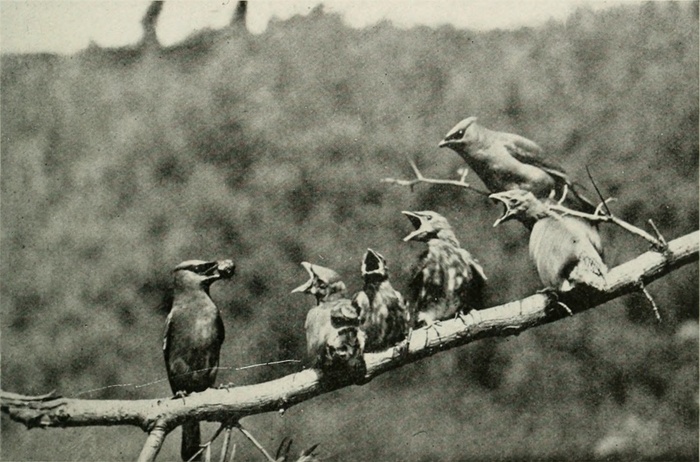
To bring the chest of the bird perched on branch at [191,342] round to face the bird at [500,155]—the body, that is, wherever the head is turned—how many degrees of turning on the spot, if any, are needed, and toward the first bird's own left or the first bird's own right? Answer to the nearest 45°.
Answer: approximately 45° to the first bird's own left

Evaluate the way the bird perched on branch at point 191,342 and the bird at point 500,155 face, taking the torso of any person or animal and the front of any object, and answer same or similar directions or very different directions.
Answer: very different directions

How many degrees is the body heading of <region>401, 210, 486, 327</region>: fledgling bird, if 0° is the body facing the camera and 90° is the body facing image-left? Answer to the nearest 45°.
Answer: approximately 45°

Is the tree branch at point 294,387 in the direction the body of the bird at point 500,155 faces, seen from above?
yes

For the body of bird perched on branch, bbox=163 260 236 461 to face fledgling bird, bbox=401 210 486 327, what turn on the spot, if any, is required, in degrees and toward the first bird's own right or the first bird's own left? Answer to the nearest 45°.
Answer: approximately 45° to the first bird's own left

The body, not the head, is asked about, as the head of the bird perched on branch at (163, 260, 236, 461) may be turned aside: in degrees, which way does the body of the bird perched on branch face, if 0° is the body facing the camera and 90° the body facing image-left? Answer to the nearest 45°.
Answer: approximately 315°

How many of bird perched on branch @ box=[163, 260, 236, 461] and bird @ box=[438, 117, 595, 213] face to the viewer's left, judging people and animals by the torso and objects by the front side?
1

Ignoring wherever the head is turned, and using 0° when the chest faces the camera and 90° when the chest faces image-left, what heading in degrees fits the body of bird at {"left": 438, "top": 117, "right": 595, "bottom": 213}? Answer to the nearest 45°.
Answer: approximately 90°
